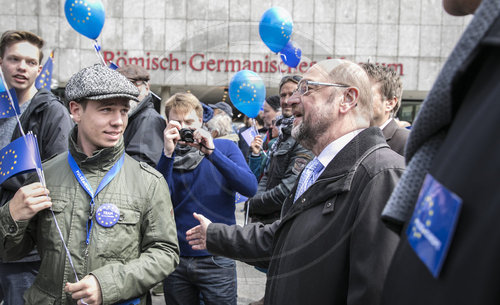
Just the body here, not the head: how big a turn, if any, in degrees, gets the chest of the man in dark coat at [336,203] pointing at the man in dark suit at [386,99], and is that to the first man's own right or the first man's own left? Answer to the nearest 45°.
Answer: approximately 90° to the first man's own right

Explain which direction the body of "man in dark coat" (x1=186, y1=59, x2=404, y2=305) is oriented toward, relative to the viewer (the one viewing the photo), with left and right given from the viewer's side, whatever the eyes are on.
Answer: facing to the left of the viewer

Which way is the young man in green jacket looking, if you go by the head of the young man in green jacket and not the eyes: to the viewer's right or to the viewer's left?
to the viewer's right

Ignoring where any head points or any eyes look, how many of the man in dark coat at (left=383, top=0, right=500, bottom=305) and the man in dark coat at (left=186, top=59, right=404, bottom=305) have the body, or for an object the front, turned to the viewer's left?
2

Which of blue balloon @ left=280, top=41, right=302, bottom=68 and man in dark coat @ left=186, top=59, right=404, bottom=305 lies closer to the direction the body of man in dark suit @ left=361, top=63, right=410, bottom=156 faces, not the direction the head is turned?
the man in dark coat

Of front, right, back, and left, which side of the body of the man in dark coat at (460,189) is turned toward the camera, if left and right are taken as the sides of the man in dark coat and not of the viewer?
left
